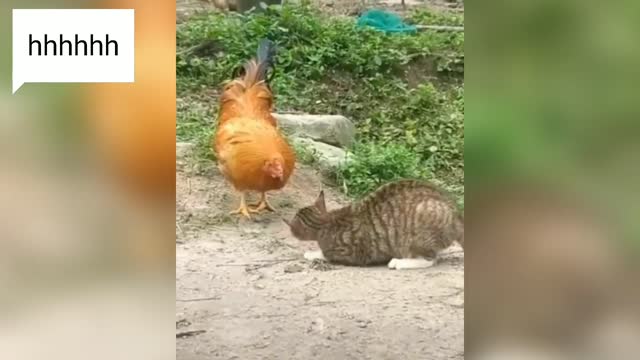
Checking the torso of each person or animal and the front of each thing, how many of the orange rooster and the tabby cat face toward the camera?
1

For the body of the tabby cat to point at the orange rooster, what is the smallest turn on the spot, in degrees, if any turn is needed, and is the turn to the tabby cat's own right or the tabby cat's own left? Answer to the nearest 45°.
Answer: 0° — it already faces it

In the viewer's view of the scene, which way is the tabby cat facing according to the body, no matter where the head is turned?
to the viewer's left

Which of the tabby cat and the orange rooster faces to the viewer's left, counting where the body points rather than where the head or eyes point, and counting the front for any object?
the tabby cat

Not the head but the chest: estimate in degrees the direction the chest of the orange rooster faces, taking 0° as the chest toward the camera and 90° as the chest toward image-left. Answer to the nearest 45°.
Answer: approximately 0°

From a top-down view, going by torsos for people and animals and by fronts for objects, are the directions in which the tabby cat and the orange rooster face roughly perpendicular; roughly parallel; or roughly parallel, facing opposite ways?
roughly perpendicular
